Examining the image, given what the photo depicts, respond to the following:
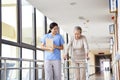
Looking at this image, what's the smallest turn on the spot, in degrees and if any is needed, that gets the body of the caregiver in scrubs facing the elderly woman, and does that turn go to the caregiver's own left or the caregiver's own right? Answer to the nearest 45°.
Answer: approximately 135° to the caregiver's own left

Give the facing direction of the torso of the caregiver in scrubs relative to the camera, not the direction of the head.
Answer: toward the camera
